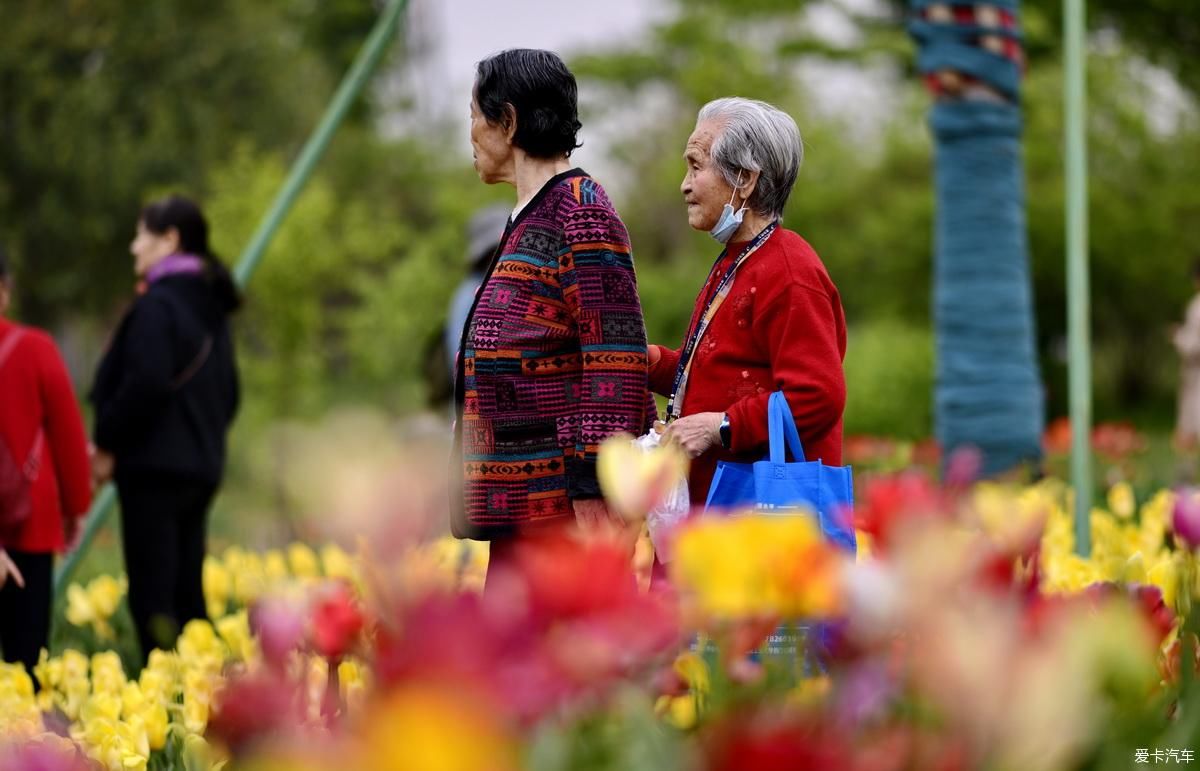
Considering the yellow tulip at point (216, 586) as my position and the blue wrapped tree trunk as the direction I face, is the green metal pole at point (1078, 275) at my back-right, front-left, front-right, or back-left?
front-right

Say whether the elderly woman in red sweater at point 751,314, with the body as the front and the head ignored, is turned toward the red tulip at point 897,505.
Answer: no

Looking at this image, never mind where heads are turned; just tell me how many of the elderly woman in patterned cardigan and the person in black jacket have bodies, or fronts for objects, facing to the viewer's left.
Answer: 2

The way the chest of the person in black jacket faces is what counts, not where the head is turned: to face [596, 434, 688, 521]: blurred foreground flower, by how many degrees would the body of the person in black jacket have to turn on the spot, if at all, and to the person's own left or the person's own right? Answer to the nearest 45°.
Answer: approximately 90° to the person's own left

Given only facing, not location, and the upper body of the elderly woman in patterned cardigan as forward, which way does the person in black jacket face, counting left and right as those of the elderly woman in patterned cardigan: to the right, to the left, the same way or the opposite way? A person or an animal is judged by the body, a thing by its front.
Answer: the same way

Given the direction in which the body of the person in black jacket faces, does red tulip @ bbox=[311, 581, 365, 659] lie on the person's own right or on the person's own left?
on the person's own left

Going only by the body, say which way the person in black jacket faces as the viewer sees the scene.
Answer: to the viewer's left

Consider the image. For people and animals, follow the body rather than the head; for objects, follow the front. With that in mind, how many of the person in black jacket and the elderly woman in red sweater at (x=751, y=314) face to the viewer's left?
2

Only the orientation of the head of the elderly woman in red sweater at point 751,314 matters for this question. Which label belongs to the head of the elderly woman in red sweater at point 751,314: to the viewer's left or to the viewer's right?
to the viewer's left

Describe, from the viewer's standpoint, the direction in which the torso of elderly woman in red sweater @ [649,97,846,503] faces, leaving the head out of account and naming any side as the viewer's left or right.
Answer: facing to the left of the viewer

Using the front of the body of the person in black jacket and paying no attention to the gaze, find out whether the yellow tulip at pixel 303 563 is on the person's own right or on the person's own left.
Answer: on the person's own right

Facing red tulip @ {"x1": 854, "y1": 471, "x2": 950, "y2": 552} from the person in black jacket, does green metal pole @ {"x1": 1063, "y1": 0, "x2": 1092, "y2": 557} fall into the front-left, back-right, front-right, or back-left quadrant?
front-left

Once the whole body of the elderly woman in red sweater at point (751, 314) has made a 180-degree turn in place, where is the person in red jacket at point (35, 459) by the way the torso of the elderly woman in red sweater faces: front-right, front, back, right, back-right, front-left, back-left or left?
back-left

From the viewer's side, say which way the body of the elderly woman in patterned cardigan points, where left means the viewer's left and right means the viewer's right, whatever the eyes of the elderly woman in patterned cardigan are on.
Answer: facing to the left of the viewer

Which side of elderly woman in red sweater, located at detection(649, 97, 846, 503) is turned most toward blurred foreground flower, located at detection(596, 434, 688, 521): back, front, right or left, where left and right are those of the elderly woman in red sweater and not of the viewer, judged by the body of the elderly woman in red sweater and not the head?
left
